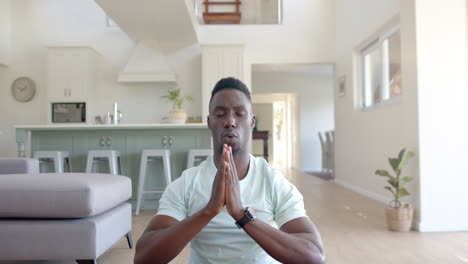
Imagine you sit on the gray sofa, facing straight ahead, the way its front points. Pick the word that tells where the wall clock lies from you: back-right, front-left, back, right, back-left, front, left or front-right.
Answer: left

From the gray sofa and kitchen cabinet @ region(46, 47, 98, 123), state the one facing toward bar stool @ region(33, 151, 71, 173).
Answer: the kitchen cabinet

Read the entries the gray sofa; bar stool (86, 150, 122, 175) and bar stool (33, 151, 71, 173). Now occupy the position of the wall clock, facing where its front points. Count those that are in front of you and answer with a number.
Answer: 3

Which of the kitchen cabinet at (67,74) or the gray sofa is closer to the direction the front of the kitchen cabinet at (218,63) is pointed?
the gray sofa

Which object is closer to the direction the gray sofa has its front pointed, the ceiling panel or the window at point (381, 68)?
the window

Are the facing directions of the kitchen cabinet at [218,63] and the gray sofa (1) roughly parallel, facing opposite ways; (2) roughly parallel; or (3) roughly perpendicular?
roughly perpendicular

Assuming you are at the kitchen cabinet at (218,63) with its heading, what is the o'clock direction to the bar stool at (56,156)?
The bar stool is roughly at 1 o'clock from the kitchen cabinet.

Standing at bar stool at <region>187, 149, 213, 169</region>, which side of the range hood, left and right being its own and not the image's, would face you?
front

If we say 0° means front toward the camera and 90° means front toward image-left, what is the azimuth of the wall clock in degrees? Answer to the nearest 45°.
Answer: approximately 0°

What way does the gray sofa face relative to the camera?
to the viewer's right

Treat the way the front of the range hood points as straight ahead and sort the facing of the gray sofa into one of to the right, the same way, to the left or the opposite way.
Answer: to the left
